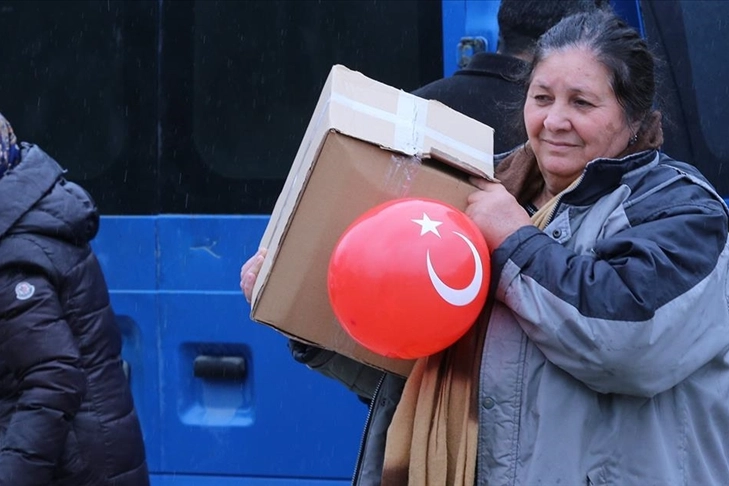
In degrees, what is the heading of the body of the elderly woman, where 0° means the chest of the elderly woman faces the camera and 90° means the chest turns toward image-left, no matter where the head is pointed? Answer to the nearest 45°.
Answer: approximately 45°

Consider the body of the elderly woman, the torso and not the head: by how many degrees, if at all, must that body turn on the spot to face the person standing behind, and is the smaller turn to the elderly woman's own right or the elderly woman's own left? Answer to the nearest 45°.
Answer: approximately 135° to the elderly woman's own right

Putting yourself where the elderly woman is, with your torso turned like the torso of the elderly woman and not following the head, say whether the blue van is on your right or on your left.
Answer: on your right

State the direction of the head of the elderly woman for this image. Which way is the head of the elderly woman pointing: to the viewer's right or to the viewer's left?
to the viewer's left

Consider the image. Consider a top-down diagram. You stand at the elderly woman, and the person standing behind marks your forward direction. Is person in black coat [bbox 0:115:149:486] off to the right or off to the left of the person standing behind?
left

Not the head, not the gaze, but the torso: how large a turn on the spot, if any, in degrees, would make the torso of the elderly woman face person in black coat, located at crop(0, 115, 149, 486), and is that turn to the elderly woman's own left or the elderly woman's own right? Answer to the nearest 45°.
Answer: approximately 90° to the elderly woman's own right

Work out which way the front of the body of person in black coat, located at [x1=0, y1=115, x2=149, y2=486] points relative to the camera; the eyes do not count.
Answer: to the viewer's left

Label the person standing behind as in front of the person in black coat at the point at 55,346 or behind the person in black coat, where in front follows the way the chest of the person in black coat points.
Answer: behind
